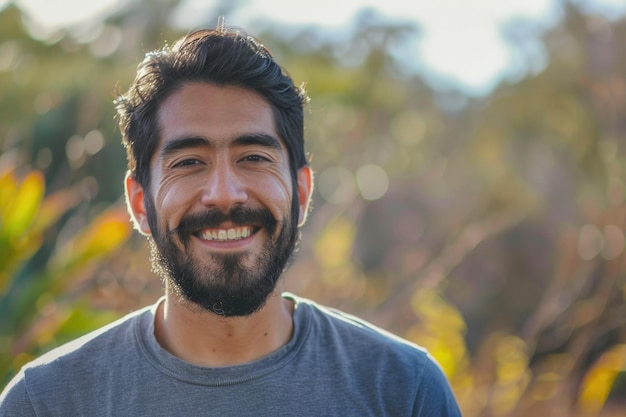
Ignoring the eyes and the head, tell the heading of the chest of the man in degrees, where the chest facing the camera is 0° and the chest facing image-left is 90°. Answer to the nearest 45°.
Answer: approximately 0°

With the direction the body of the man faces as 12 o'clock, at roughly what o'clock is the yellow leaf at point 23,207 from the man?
The yellow leaf is roughly at 5 o'clock from the man.

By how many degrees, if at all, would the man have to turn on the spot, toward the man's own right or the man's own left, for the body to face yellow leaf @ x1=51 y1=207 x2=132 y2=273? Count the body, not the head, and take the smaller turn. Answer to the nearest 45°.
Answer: approximately 180°

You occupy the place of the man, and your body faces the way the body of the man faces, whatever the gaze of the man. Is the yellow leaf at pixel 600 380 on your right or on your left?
on your left

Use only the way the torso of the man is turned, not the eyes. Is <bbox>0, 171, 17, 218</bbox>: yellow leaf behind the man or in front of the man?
behind

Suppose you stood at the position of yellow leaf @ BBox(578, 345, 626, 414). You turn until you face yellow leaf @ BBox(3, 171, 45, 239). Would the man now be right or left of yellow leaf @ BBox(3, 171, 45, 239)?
left
